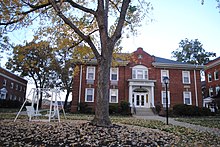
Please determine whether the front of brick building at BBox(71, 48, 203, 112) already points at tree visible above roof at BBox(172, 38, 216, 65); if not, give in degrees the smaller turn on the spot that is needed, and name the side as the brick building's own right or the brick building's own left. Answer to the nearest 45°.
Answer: approximately 135° to the brick building's own left

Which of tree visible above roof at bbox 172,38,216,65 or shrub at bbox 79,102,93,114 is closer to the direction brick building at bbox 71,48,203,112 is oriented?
the shrub

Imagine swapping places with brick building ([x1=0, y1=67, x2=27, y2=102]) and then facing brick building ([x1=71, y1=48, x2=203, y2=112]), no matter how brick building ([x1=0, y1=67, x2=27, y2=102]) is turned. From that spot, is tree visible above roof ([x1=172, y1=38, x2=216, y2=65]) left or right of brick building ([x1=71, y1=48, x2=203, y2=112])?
left

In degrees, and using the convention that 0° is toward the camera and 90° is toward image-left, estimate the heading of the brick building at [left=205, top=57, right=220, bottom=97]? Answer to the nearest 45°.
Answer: approximately 45°

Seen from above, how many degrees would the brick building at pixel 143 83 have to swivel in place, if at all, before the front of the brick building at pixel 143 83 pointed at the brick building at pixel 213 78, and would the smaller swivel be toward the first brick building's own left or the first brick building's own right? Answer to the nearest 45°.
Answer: approximately 135° to the first brick building's own left

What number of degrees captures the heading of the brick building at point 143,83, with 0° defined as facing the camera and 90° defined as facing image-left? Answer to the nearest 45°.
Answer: approximately 0°

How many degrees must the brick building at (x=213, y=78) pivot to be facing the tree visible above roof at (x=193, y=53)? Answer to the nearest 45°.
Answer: approximately 135° to its right

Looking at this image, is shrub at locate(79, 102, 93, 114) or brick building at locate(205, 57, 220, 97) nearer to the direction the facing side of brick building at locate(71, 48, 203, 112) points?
the shrub

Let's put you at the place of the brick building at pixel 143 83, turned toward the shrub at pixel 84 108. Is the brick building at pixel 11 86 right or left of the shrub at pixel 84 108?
right
